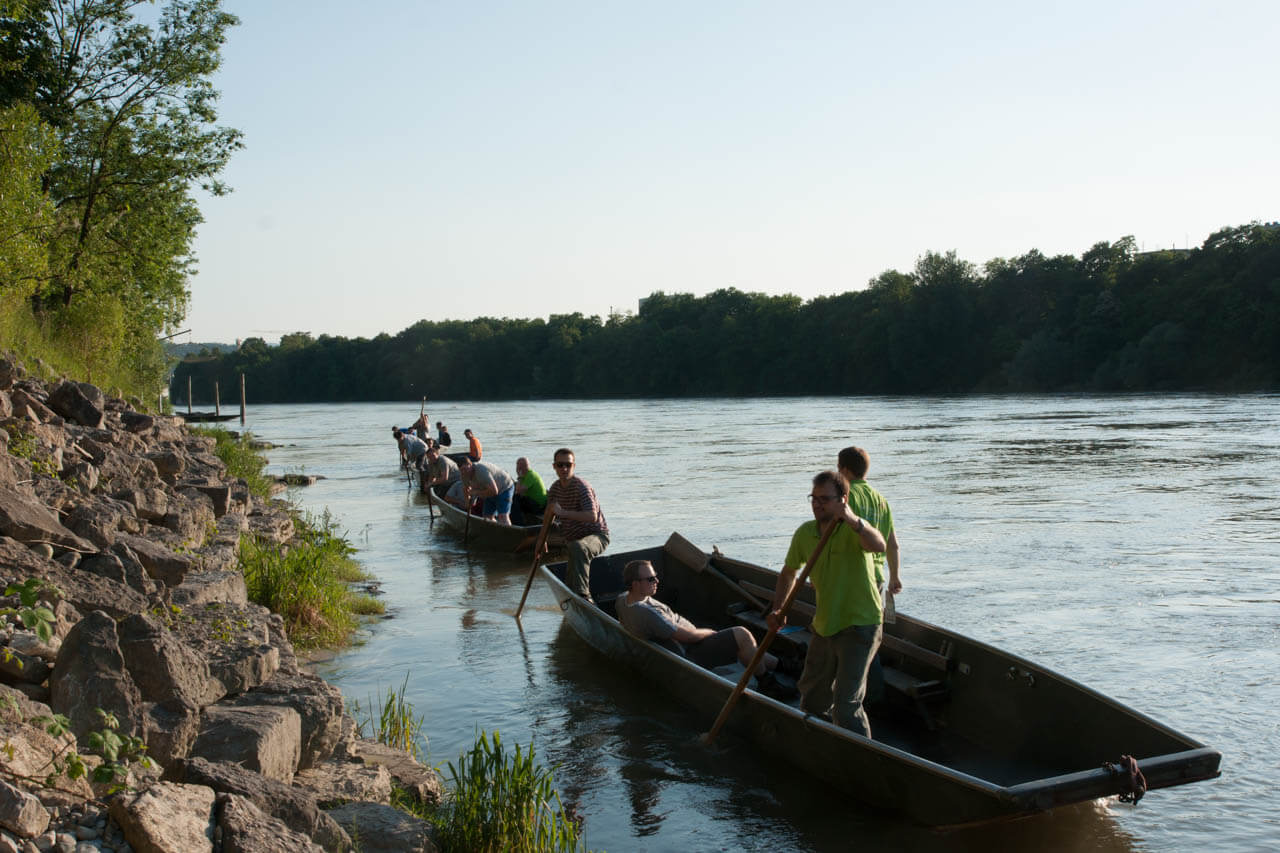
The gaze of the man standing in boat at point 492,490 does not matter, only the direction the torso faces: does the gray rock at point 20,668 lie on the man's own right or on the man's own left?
on the man's own left

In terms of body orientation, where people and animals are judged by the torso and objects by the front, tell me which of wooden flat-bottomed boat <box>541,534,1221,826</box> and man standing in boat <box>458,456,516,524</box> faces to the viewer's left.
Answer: the man standing in boat

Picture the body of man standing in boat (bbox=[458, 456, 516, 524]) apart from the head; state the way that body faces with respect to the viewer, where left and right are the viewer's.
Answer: facing to the left of the viewer

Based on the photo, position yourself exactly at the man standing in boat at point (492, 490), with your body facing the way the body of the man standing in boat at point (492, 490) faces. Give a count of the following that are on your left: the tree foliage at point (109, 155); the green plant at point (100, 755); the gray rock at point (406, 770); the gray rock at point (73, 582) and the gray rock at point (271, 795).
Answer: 4
